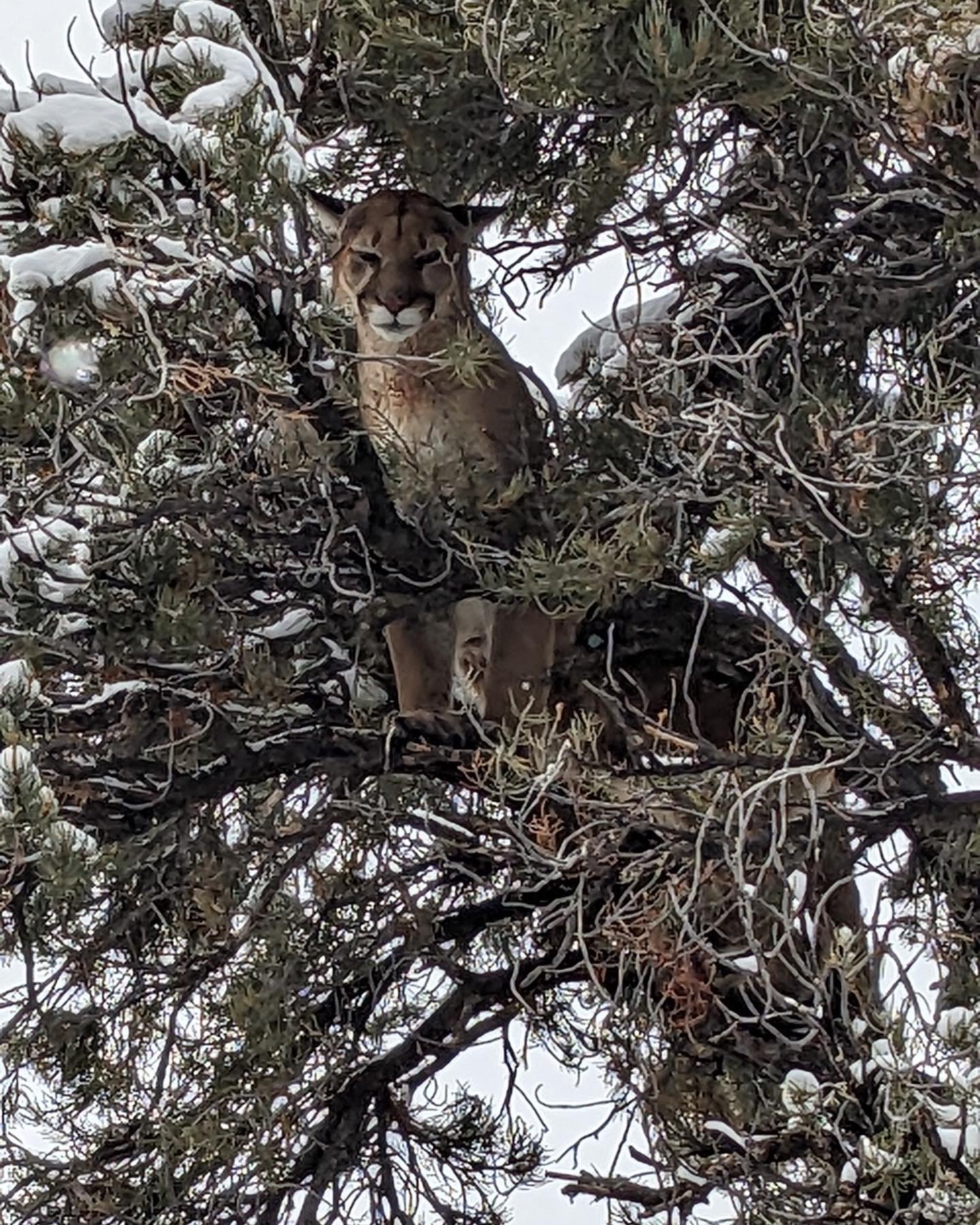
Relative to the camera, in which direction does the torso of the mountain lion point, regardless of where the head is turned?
toward the camera
